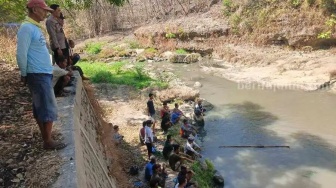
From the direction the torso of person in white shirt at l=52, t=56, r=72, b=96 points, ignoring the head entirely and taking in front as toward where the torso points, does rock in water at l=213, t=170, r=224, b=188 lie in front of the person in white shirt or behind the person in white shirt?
in front

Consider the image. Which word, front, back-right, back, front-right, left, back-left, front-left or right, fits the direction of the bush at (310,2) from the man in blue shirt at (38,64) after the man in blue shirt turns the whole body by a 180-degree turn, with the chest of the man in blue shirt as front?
back-right

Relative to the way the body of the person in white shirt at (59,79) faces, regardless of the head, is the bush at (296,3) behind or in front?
in front

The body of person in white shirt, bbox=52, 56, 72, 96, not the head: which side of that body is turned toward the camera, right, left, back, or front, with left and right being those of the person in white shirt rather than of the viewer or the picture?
right

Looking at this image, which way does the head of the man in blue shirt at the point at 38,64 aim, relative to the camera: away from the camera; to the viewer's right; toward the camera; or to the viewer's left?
to the viewer's right

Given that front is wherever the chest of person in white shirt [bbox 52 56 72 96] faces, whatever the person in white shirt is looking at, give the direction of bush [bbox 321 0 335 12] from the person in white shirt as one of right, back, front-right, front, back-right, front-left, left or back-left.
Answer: front-left

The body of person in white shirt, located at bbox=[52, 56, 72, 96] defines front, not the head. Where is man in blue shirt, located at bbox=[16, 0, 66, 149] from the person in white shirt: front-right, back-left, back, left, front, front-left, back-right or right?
right

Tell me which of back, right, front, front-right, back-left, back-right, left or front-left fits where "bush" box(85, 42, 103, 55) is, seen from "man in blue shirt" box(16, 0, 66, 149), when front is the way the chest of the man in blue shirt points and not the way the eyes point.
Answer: left

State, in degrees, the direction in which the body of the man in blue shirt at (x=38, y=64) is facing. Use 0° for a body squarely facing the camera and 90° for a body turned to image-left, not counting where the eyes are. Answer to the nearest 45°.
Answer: approximately 270°

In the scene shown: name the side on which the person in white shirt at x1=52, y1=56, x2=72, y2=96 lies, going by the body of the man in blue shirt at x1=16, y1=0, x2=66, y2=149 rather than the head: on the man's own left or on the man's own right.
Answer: on the man's own left

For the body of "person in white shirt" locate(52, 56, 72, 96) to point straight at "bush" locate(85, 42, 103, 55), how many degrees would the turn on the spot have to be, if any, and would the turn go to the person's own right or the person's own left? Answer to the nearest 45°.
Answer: approximately 90° to the person's own left

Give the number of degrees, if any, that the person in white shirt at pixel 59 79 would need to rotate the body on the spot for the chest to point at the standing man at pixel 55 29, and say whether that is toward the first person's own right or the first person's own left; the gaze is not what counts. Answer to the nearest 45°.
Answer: approximately 90° to the first person's own left

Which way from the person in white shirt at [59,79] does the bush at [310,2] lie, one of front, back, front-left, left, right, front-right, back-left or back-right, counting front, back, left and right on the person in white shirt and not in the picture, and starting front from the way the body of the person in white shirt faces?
front-left

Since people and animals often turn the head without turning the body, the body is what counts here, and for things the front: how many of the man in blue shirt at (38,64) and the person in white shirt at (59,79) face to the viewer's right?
2
